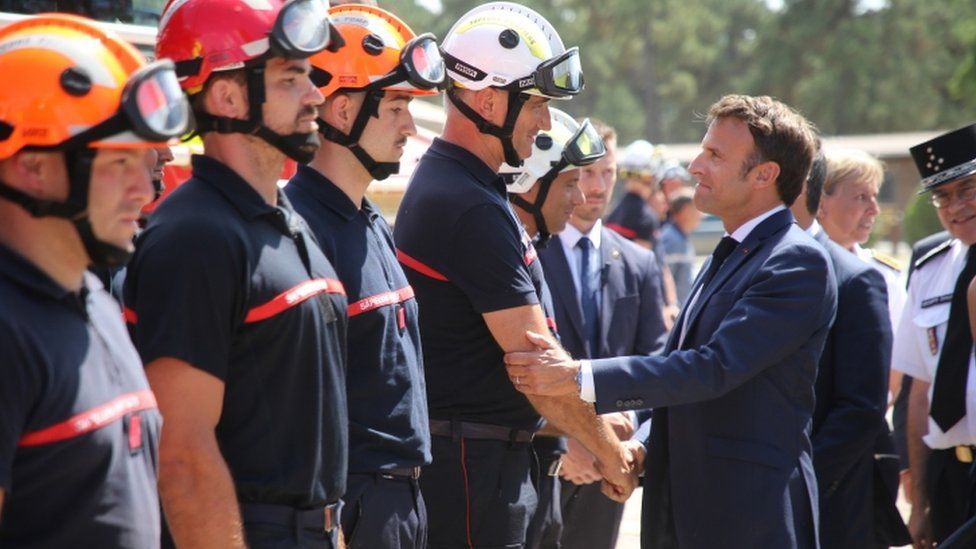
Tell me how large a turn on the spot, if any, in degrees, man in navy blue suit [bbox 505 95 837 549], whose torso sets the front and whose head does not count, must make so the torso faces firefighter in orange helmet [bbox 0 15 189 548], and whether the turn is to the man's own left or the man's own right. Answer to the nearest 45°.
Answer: approximately 45° to the man's own left

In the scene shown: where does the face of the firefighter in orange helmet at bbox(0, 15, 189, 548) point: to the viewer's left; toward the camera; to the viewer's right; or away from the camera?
to the viewer's right

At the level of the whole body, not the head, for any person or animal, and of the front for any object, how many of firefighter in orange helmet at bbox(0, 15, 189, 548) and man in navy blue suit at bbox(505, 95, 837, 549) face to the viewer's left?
1

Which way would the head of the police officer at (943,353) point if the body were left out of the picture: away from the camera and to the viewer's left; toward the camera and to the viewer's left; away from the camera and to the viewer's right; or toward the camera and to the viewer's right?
toward the camera and to the viewer's left

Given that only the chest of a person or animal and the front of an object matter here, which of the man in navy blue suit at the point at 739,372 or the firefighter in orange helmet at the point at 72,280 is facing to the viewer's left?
the man in navy blue suit

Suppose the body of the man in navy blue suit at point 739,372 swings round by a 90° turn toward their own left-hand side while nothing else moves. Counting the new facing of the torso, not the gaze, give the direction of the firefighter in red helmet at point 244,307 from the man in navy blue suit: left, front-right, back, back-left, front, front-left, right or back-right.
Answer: front-right

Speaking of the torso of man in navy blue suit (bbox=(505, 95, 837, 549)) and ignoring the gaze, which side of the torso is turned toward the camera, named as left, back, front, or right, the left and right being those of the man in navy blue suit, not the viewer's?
left

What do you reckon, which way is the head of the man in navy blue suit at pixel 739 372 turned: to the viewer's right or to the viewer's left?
to the viewer's left

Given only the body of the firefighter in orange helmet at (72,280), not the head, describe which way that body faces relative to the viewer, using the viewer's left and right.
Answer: facing the viewer and to the right of the viewer

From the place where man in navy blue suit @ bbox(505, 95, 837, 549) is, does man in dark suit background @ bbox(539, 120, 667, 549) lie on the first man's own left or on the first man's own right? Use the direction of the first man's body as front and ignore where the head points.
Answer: on the first man's own right

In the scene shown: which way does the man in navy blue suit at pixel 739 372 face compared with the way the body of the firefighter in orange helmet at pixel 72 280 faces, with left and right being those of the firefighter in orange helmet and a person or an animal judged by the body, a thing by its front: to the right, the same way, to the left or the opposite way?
the opposite way
